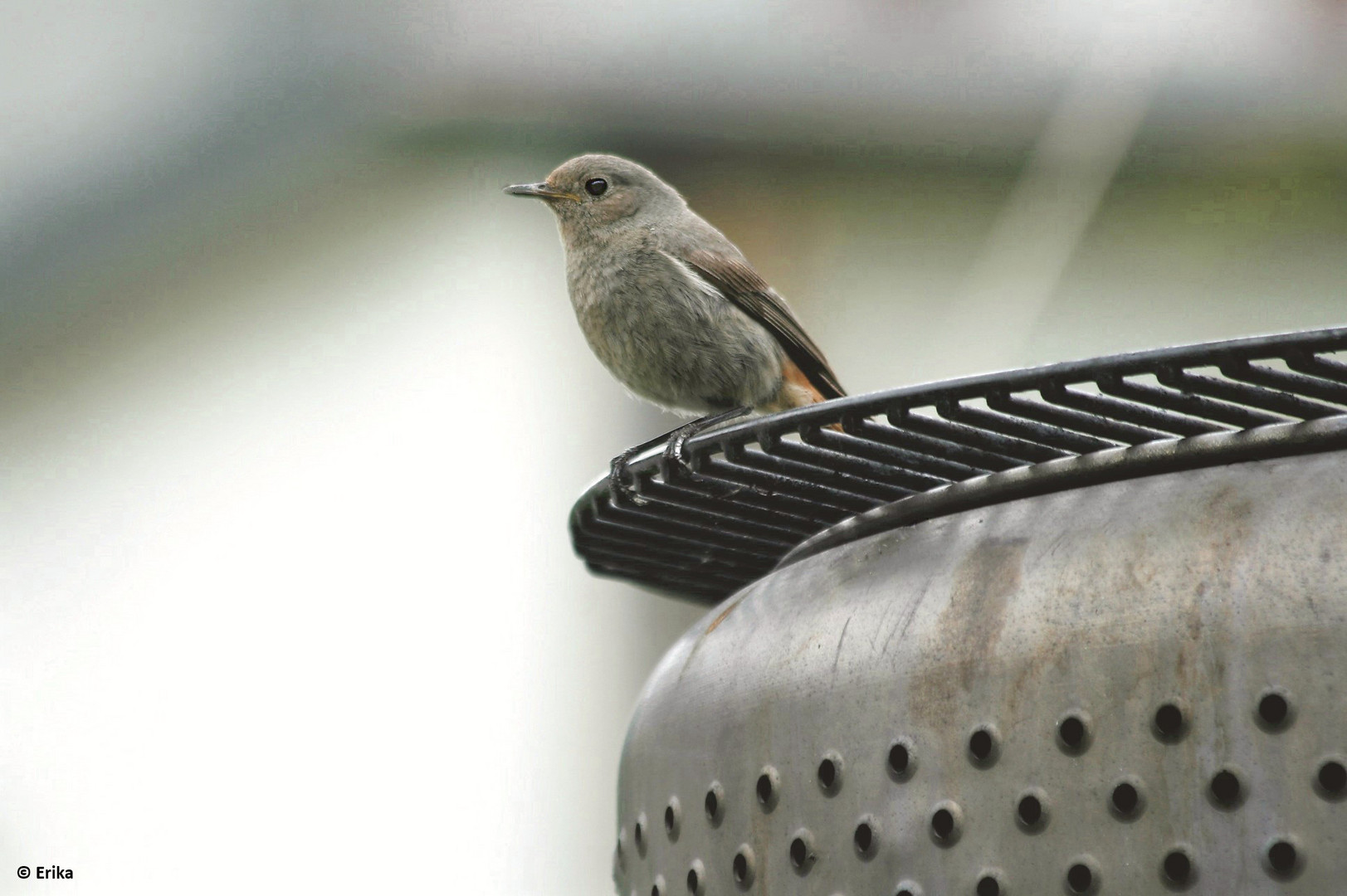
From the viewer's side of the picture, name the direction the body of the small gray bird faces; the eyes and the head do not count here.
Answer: to the viewer's left
